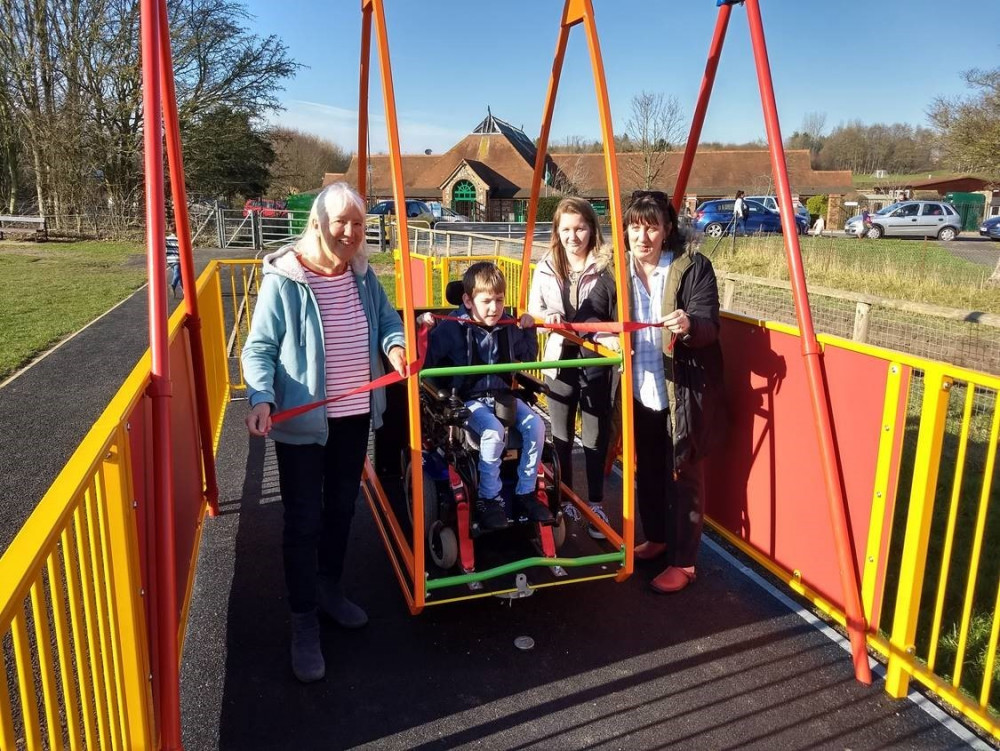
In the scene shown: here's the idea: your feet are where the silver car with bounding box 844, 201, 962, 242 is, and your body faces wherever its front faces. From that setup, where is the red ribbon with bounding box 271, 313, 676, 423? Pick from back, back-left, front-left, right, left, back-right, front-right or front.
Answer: left

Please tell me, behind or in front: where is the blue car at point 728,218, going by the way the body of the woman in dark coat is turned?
behind

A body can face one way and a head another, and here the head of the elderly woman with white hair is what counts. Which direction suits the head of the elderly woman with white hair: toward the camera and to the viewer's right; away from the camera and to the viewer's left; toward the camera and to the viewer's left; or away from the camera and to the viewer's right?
toward the camera and to the viewer's right

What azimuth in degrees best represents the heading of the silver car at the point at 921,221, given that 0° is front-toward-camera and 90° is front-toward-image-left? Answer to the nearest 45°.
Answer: approximately 90°

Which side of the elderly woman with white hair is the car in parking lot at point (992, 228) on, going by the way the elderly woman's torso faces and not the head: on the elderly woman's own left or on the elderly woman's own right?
on the elderly woman's own left
